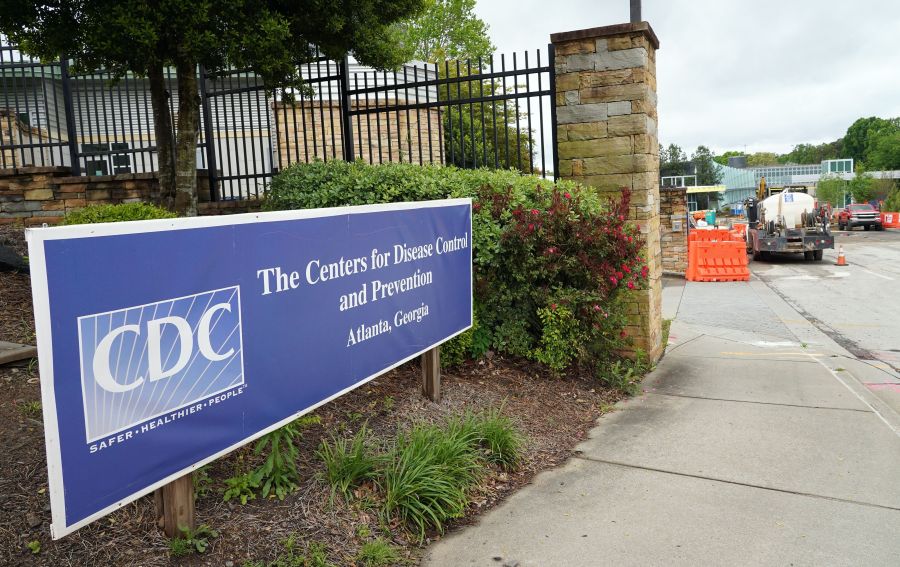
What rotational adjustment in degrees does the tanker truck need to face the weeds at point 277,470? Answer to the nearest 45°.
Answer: approximately 180°

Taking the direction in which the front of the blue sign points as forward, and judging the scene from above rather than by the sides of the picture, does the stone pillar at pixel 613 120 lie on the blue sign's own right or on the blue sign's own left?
on the blue sign's own left

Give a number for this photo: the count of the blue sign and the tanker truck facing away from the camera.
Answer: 1

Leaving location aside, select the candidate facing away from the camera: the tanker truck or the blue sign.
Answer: the tanker truck

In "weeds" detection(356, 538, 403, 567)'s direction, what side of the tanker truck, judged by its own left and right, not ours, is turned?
back

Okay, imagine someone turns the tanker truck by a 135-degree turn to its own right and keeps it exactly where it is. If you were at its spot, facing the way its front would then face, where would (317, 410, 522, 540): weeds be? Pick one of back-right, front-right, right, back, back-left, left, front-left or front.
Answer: front-right

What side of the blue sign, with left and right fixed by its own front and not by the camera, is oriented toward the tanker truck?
left

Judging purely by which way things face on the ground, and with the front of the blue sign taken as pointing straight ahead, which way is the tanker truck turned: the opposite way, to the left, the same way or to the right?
to the left

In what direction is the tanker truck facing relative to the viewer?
away from the camera

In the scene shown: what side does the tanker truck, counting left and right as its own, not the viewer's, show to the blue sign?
back
